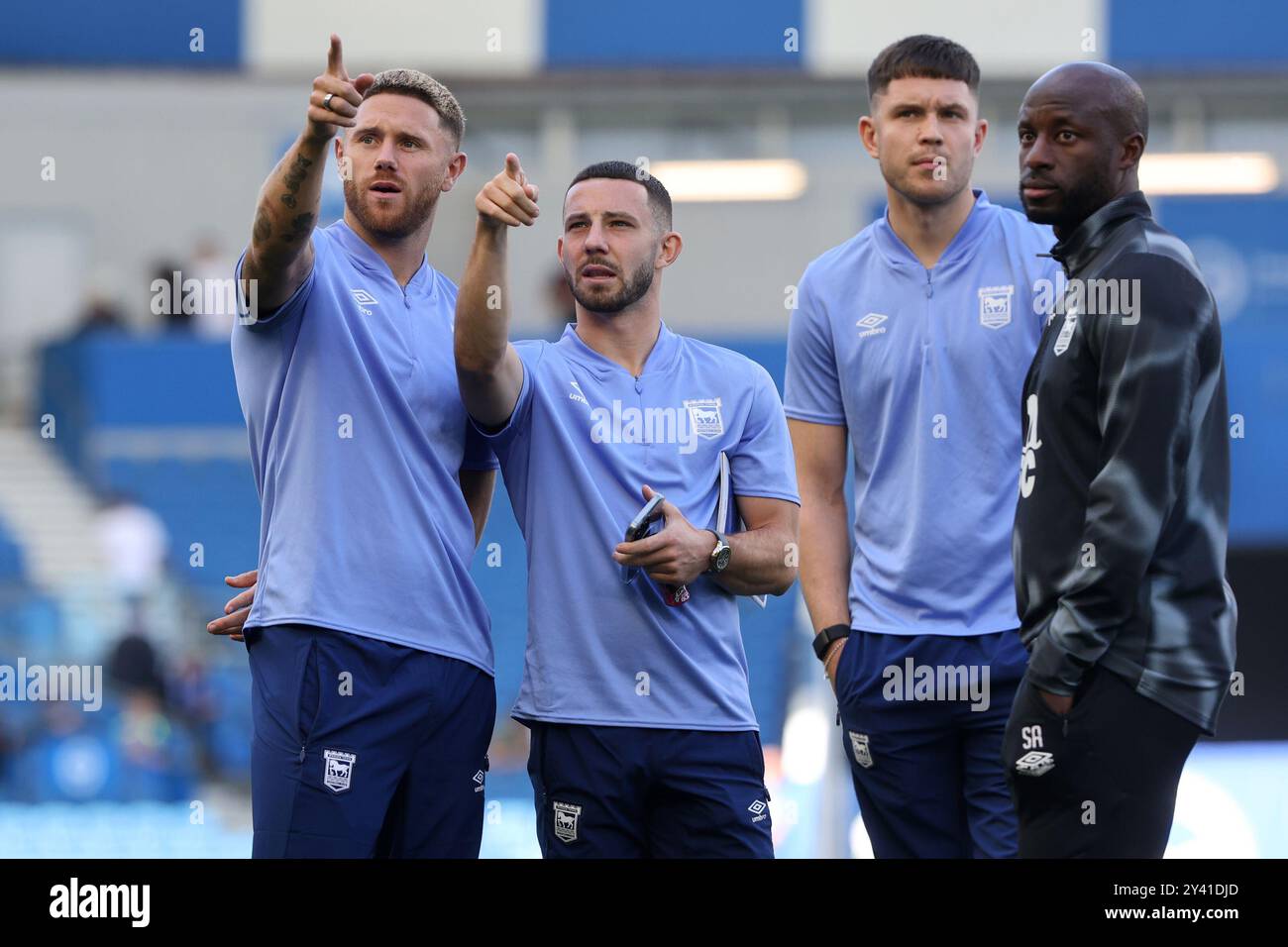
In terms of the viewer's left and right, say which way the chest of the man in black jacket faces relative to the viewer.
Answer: facing to the left of the viewer

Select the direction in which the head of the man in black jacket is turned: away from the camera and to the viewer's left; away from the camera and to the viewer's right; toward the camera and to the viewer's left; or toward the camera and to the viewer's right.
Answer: toward the camera and to the viewer's left
